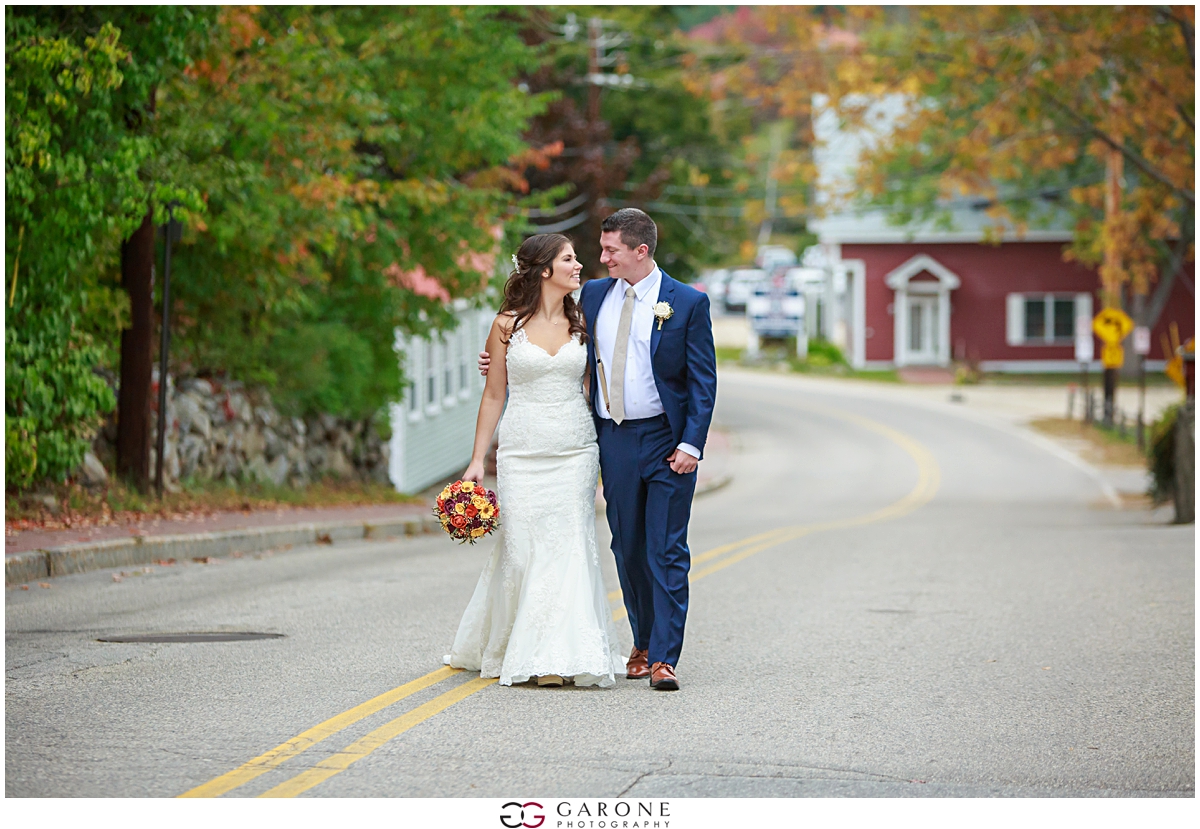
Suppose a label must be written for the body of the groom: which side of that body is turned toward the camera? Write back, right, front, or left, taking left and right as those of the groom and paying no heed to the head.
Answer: front

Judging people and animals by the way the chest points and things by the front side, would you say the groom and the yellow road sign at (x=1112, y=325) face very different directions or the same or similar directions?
same or similar directions

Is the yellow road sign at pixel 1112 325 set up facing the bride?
yes

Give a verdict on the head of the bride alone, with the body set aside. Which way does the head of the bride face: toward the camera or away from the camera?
toward the camera

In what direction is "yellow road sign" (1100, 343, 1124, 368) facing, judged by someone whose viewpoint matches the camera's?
facing the viewer

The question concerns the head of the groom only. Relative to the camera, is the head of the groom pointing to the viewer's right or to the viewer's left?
to the viewer's left

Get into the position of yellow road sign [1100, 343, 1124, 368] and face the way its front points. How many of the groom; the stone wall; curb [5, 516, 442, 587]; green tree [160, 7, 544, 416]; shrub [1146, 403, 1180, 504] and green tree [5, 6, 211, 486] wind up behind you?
0

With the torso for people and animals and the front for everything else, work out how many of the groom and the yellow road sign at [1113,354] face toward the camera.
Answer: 2

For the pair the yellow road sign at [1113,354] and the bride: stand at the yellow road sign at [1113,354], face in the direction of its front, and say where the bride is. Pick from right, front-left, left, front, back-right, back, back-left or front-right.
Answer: front

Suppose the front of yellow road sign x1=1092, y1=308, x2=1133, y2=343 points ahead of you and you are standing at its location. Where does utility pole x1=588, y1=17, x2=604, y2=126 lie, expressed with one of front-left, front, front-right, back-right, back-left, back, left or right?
right

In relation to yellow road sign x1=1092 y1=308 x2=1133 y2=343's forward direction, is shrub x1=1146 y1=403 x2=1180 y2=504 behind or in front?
in front

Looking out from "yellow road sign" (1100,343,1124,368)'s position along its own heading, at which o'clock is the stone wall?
The stone wall is roughly at 1 o'clock from the yellow road sign.

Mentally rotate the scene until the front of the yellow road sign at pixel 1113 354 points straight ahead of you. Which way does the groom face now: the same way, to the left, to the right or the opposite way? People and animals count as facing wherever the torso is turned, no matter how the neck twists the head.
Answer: the same way
